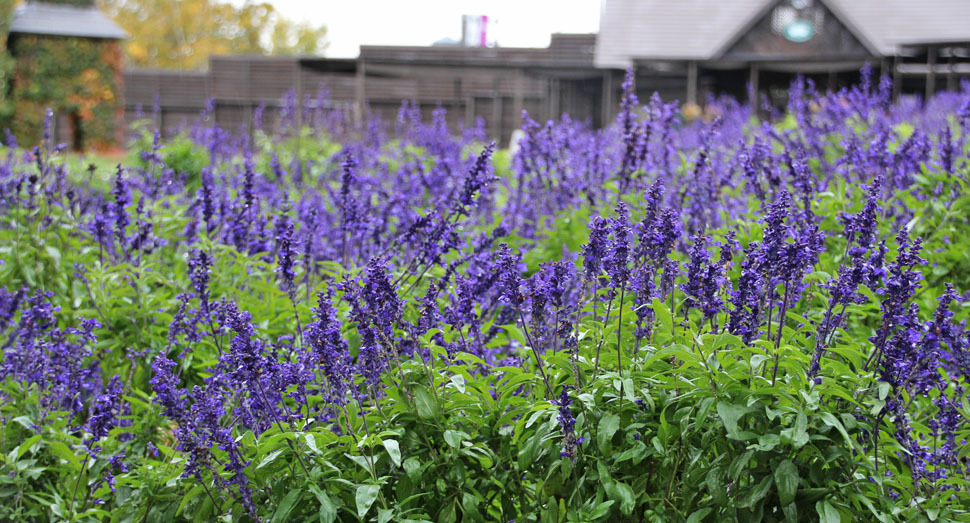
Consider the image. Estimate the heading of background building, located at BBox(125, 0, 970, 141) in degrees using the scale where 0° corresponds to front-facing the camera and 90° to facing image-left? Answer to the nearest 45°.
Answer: approximately 0°

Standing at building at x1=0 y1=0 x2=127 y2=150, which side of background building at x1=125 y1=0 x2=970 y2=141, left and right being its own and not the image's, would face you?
right

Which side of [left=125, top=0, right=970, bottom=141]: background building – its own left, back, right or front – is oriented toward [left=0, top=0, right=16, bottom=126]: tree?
right
